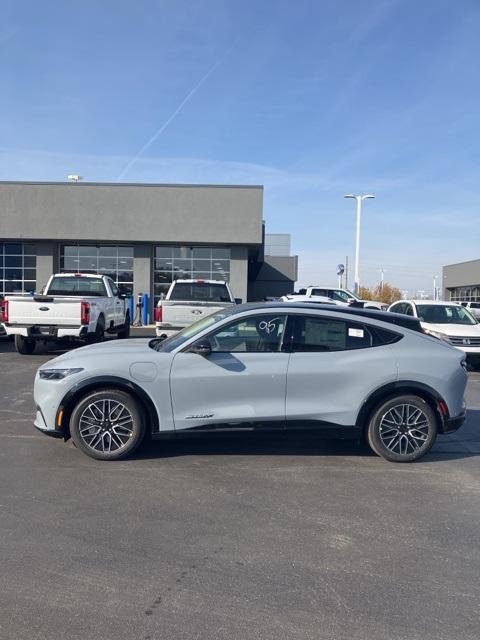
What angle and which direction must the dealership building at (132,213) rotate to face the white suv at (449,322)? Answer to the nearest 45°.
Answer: approximately 45° to its left

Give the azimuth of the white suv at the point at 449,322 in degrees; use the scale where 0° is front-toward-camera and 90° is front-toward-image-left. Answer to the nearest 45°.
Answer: approximately 315°

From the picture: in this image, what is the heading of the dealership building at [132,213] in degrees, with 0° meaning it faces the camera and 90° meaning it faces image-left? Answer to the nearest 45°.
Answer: approximately 0°

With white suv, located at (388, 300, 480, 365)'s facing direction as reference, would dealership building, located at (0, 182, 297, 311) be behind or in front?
behind
